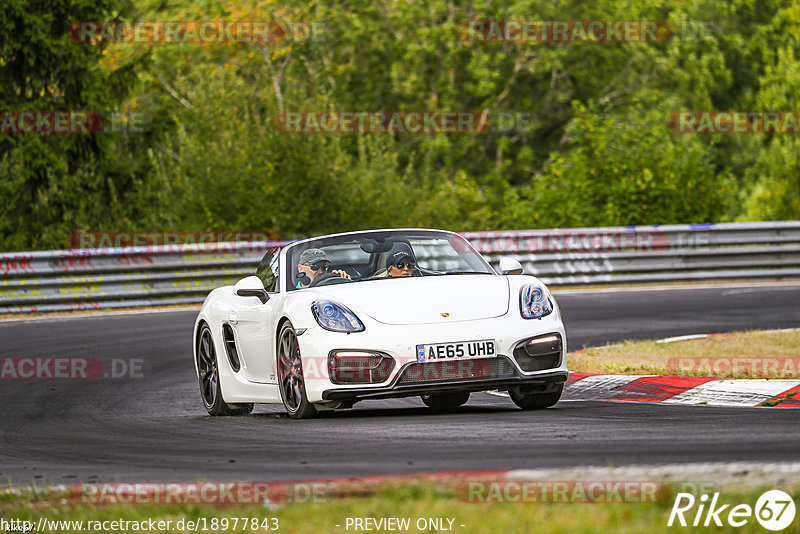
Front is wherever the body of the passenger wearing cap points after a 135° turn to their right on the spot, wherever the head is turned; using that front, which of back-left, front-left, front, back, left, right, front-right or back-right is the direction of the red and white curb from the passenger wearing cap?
back

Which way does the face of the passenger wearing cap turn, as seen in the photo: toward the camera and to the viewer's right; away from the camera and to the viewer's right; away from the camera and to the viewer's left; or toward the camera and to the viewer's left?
toward the camera and to the viewer's right

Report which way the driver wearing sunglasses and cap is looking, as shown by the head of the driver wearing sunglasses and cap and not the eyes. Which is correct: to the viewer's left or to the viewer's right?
to the viewer's right

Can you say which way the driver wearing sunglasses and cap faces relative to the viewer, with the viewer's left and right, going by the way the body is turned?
facing the viewer and to the right of the viewer

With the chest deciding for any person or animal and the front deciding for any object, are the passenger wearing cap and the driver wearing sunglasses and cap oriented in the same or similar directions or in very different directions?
same or similar directions

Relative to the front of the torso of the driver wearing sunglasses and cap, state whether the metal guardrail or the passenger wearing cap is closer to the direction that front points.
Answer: the passenger wearing cap

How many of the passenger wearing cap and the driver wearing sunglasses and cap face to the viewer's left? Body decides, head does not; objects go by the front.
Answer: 0

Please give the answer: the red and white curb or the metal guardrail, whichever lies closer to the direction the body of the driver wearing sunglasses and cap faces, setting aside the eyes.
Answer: the red and white curb

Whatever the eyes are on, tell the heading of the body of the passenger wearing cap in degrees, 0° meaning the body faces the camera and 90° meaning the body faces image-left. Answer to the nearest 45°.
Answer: approximately 315°

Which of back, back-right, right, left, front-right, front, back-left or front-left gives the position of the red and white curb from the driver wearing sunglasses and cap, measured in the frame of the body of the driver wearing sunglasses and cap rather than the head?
front-left

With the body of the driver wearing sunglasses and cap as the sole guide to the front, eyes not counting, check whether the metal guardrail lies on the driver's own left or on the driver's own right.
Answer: on the driver's own left
